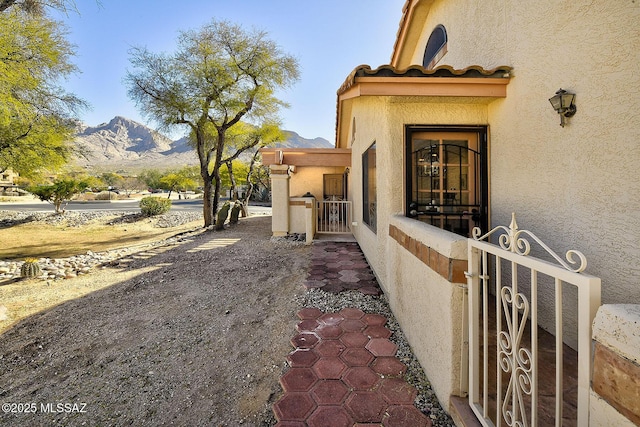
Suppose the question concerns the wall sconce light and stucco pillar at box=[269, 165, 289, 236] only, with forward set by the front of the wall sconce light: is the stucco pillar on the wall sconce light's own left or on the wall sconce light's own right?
on the wall sconce light's own right

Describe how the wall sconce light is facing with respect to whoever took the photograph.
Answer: facing the viewer and to the left of the viewer

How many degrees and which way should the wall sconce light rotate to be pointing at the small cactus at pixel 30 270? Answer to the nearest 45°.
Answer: approximately 45° to its right

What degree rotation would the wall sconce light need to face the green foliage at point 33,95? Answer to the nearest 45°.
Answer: approximately 45° to its right

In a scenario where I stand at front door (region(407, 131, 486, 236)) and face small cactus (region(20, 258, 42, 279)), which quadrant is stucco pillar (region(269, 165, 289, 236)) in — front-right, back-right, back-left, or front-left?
front-right

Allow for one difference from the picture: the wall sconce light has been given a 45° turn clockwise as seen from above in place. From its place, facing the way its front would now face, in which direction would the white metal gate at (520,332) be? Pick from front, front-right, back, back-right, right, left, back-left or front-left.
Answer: left

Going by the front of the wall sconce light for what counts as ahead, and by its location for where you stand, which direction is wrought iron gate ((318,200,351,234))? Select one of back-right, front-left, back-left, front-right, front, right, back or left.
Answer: right

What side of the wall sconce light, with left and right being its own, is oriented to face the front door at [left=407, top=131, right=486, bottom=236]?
right

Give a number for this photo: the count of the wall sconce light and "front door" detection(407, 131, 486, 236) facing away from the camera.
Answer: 0
